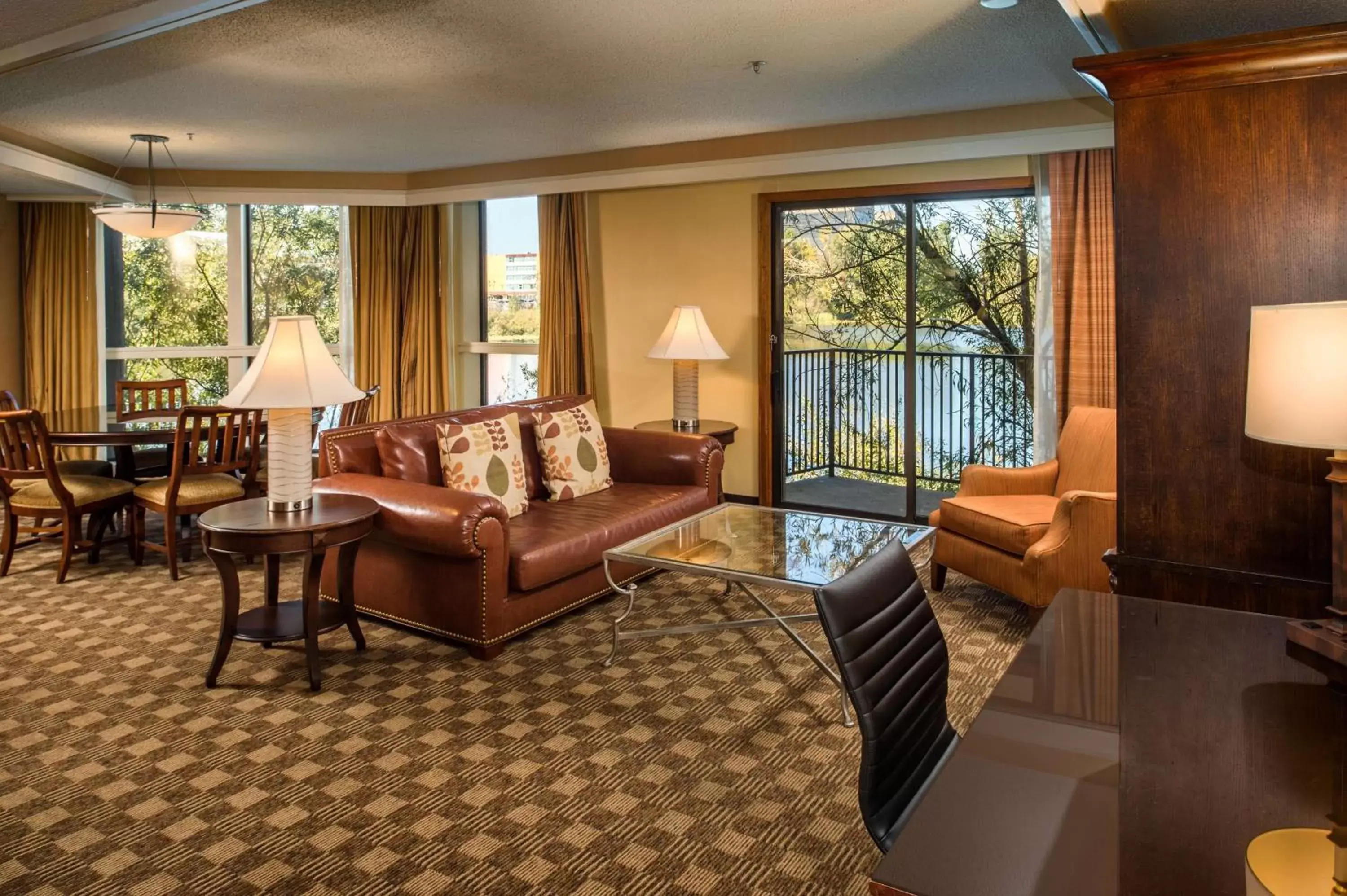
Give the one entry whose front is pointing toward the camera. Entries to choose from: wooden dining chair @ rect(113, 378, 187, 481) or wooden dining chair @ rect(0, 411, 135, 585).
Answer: wooden dining chair @ rect(113, 378, 187, 481)

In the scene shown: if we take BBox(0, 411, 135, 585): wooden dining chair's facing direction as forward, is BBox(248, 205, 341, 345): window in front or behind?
in front

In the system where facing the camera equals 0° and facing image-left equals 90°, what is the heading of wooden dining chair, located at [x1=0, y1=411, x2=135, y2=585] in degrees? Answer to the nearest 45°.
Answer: approximately 225°

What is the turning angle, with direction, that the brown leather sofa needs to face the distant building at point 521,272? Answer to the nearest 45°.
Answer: approximately 135° to its left

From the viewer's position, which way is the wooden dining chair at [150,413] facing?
facing the viewer

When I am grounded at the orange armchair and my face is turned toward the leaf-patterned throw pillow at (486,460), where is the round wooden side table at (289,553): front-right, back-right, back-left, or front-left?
front-left
